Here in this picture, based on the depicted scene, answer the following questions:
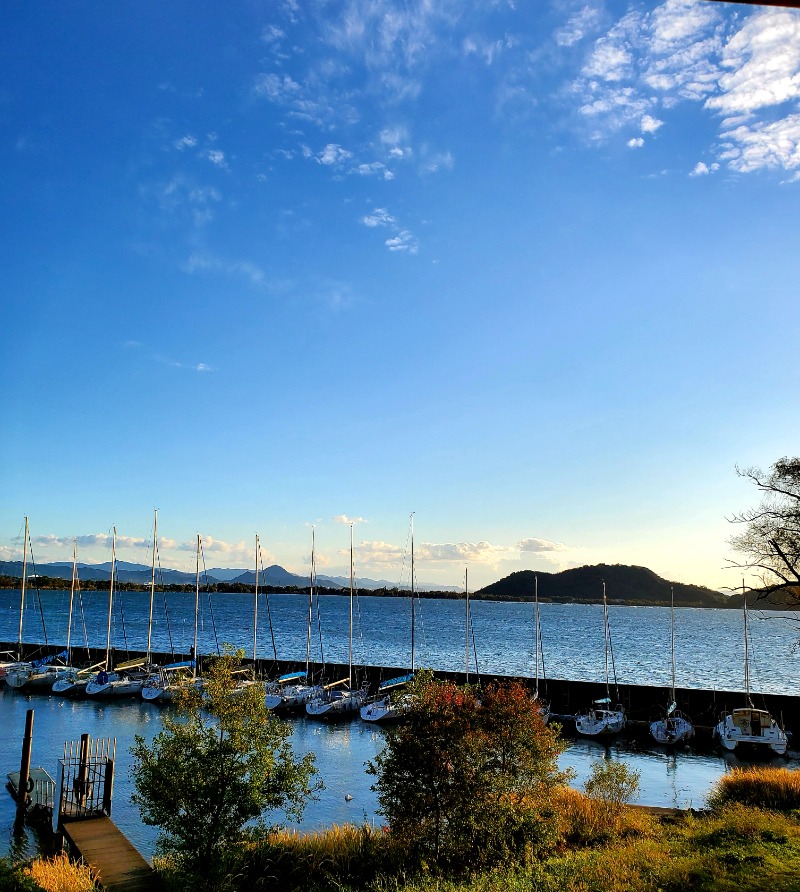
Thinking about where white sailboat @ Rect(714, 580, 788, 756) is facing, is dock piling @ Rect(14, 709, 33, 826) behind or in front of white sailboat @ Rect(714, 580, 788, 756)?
behind

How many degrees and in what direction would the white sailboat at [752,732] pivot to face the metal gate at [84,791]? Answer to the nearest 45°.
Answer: approximately 135° to its left

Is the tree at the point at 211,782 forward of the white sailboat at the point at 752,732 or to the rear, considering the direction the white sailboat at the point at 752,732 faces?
to the rear

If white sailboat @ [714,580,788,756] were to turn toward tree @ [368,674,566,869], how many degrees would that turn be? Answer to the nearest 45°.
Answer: approximately 180°

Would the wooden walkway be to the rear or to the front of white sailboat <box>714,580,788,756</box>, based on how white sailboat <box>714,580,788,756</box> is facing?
to the rear

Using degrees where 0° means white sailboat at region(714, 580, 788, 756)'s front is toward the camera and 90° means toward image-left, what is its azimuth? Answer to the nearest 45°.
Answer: approximately 180°
